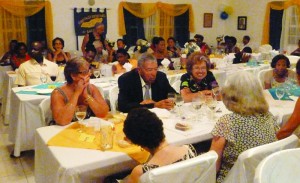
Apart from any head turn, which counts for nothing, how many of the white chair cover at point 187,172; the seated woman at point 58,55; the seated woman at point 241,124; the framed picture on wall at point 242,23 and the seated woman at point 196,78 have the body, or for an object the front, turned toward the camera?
3

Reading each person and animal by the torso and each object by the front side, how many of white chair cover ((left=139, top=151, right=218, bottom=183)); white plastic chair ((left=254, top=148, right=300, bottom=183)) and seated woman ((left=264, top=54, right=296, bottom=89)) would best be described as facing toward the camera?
1

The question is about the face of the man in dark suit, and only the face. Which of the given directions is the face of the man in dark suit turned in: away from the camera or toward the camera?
toward the camera

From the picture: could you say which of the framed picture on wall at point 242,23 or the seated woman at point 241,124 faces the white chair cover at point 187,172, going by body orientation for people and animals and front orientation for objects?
the framed picture on wall

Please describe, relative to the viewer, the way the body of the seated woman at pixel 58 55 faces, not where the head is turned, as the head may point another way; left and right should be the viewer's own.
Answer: facing the viewer

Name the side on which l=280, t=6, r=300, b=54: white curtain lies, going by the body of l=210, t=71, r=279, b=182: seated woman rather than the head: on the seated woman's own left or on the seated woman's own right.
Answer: on the seated woman's own right

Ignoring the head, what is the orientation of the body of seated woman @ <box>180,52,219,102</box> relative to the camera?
toward the camera

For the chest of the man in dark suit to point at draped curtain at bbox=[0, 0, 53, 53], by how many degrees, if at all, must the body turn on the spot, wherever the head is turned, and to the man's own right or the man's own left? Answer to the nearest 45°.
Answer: approximately 180°

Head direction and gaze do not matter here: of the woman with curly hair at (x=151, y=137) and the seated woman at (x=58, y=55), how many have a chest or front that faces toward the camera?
1

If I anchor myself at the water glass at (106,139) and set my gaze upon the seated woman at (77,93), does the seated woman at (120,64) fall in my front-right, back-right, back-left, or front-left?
front-right

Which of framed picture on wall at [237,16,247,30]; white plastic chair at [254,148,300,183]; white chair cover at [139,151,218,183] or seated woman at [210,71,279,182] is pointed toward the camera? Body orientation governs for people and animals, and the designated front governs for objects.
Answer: the framed picture on wall

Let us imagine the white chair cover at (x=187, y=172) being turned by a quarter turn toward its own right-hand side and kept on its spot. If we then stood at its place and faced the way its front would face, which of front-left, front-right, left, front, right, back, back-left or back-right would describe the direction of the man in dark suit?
front-left

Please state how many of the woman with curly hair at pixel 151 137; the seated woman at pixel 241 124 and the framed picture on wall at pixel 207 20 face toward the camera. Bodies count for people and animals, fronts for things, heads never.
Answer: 1

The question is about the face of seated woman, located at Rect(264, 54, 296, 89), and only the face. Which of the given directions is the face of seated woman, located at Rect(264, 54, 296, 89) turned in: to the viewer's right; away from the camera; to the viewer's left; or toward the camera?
toward the camera

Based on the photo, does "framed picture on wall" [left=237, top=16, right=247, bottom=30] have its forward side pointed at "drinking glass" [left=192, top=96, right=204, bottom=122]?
yes

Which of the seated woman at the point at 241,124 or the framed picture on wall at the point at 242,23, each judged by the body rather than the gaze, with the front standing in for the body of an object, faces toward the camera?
the framed picture on wall

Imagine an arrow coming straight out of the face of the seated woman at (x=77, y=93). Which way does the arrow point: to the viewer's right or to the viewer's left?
to the viewer's right
